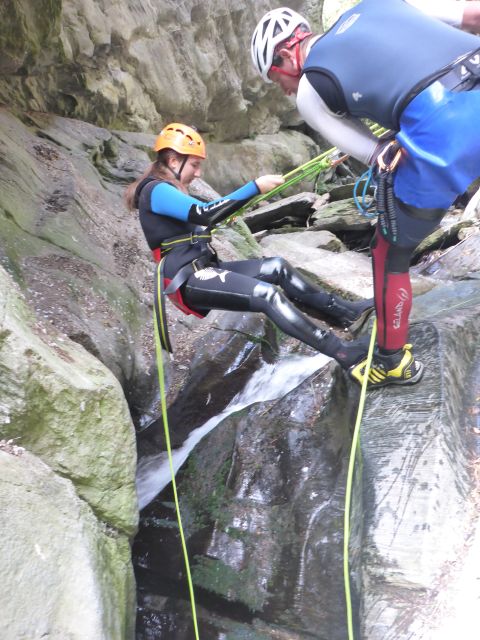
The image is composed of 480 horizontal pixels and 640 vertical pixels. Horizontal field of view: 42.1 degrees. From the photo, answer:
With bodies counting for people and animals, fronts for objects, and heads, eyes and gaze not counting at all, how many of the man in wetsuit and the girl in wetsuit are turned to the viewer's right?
1

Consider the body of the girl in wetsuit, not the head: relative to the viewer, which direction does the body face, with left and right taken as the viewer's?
facing to the right of the viewer

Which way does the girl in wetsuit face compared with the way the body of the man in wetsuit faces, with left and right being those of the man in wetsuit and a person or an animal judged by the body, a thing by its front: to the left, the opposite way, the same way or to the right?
the opposite way

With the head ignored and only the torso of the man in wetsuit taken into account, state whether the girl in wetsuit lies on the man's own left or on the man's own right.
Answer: on the man's own left

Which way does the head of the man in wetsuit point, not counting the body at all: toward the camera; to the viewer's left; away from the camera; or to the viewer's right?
to the viewer's left

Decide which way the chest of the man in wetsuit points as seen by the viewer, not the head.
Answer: to the viewer's left
